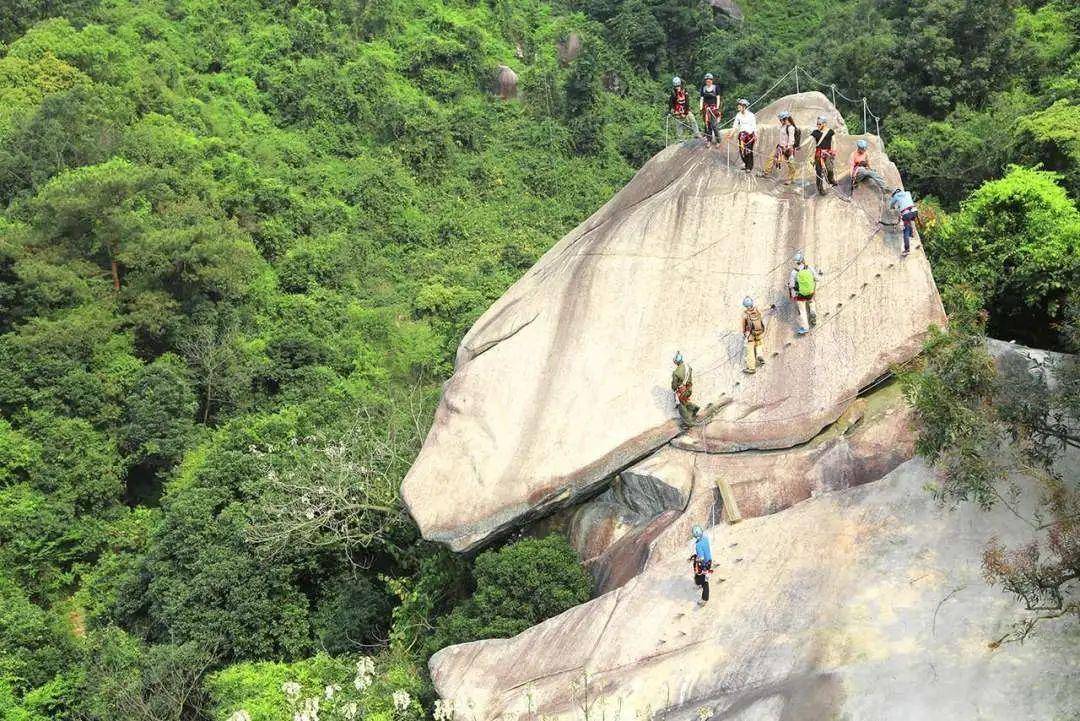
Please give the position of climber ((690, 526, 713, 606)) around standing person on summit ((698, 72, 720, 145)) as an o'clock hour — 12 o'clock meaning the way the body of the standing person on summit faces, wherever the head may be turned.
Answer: The climber is roughly at 12 o'clock from the standing person on summit.

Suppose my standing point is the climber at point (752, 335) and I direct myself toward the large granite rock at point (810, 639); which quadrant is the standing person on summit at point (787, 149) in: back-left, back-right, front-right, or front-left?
back-left

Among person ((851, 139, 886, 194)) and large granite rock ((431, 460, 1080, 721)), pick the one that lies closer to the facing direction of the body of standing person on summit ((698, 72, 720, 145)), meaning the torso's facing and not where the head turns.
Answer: the large granite rock

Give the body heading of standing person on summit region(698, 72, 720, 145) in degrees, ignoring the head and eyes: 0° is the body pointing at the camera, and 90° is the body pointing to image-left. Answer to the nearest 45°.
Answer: approximately 0°

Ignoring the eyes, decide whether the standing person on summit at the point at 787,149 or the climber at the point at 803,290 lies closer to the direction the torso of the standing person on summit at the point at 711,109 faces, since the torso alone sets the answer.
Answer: the climber

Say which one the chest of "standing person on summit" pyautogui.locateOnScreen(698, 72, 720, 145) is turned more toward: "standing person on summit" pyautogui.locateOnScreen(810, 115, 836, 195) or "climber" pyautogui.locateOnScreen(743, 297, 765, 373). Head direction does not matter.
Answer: the climber

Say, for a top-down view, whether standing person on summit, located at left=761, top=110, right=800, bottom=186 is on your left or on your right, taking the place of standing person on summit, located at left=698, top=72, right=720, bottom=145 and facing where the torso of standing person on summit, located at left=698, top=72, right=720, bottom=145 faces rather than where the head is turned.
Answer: on your left

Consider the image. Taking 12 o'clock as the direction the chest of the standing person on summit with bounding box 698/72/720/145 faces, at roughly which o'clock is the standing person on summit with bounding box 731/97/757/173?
the standing person on summit with bounding box 731/97/757/173 is roughly at 11 o'clock from the standing person on summit with bounding box 698/72/720/145.

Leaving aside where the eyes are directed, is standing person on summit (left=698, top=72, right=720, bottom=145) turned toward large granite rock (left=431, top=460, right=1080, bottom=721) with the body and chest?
yes

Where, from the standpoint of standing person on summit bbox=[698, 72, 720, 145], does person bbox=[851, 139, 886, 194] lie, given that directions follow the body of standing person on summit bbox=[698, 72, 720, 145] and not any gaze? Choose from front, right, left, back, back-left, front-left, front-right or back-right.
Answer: front-left

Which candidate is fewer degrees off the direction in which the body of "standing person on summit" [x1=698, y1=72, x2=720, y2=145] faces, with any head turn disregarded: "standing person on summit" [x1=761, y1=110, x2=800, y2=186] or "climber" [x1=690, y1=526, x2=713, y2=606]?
the climber

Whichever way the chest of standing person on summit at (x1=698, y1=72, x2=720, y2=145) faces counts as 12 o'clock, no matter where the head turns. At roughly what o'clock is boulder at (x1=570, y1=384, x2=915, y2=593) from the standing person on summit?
The boulder is roughly at 12 o'clock from the standing person on summit.

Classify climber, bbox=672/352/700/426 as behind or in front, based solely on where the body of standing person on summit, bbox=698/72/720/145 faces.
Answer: in front
